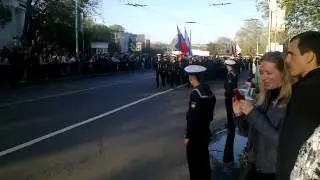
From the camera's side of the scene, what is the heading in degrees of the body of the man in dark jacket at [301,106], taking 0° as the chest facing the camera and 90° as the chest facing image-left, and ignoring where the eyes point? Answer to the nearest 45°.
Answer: approximately 90°

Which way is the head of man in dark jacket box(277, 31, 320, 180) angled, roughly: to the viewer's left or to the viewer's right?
to the viewer's left

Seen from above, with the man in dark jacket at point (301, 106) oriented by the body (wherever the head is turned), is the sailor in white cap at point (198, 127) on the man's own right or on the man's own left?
on the man's own right

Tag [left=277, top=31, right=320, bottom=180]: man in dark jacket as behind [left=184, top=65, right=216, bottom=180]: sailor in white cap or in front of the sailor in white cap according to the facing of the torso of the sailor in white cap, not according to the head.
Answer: behind

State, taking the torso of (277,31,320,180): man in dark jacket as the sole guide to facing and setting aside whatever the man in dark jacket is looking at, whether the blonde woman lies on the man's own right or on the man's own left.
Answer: on the man's own right

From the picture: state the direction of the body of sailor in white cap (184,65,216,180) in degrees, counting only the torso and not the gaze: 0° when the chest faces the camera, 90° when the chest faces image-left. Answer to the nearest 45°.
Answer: approximately 135°

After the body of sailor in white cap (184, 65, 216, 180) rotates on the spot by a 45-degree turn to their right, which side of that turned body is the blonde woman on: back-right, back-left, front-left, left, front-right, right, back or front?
back
